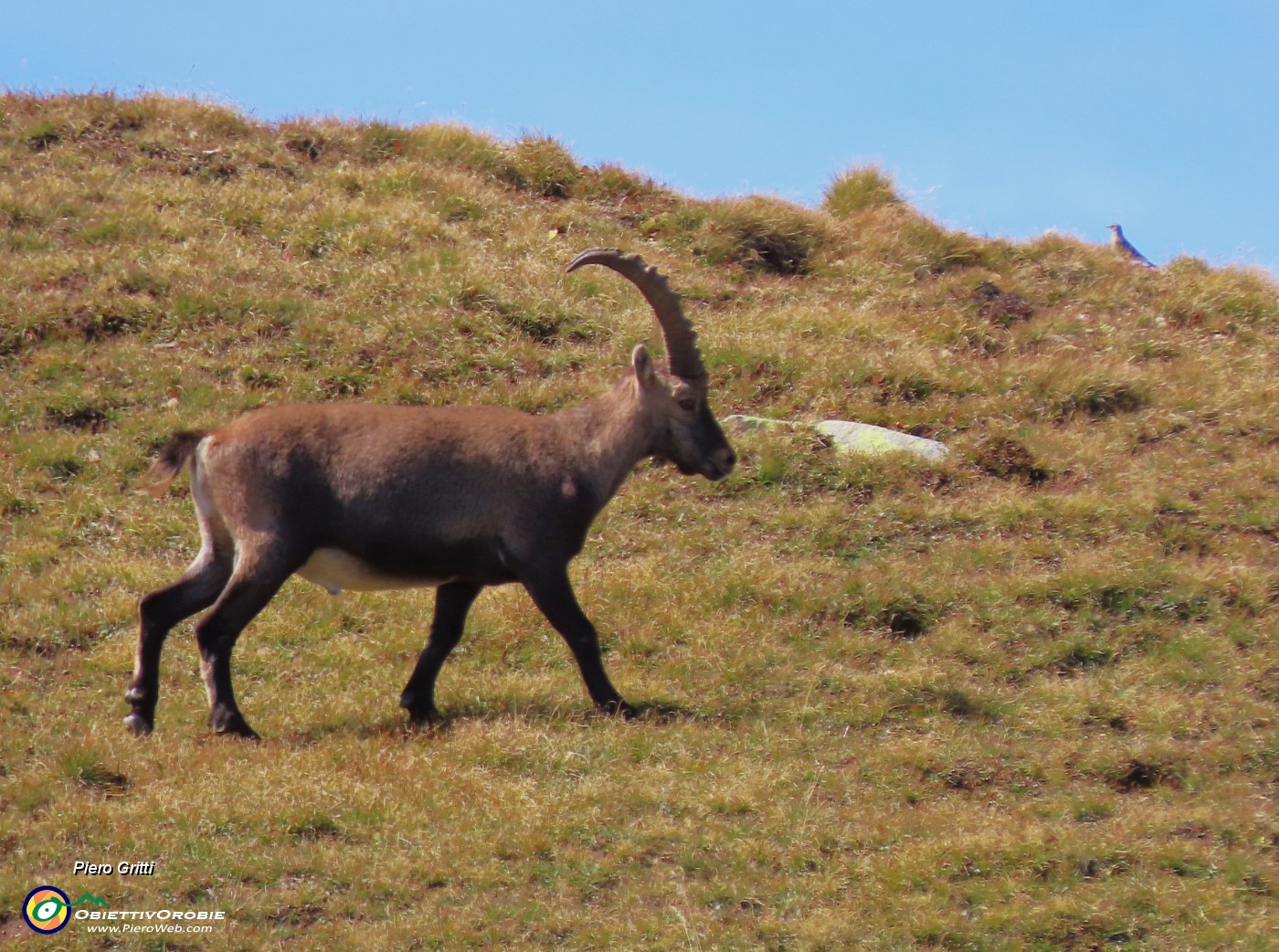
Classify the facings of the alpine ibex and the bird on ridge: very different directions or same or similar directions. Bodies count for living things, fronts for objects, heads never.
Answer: very different directions

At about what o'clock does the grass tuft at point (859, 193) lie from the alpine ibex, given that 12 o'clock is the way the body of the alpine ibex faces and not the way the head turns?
The grass tuft is roughly at 10 o'clock from the alpine ibex.

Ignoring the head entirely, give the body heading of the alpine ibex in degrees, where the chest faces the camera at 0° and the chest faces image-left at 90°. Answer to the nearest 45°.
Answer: approximately 270°

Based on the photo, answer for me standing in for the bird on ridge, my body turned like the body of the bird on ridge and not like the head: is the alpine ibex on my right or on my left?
on my left

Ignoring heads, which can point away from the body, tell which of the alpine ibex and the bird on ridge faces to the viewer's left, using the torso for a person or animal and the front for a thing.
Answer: the bird on ridge

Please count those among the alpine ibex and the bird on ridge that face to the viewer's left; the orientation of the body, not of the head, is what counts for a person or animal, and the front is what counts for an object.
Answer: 1

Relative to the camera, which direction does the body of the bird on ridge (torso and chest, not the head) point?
to the viewer's left

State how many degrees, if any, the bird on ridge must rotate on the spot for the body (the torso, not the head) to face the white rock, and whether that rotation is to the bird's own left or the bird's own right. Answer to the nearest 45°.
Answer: approximately 90° to the bird's own left

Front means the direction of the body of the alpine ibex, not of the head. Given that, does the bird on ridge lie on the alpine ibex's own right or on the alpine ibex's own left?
on the alpine ibex's own left

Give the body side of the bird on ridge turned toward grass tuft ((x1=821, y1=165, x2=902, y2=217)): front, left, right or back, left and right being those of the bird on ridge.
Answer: front
